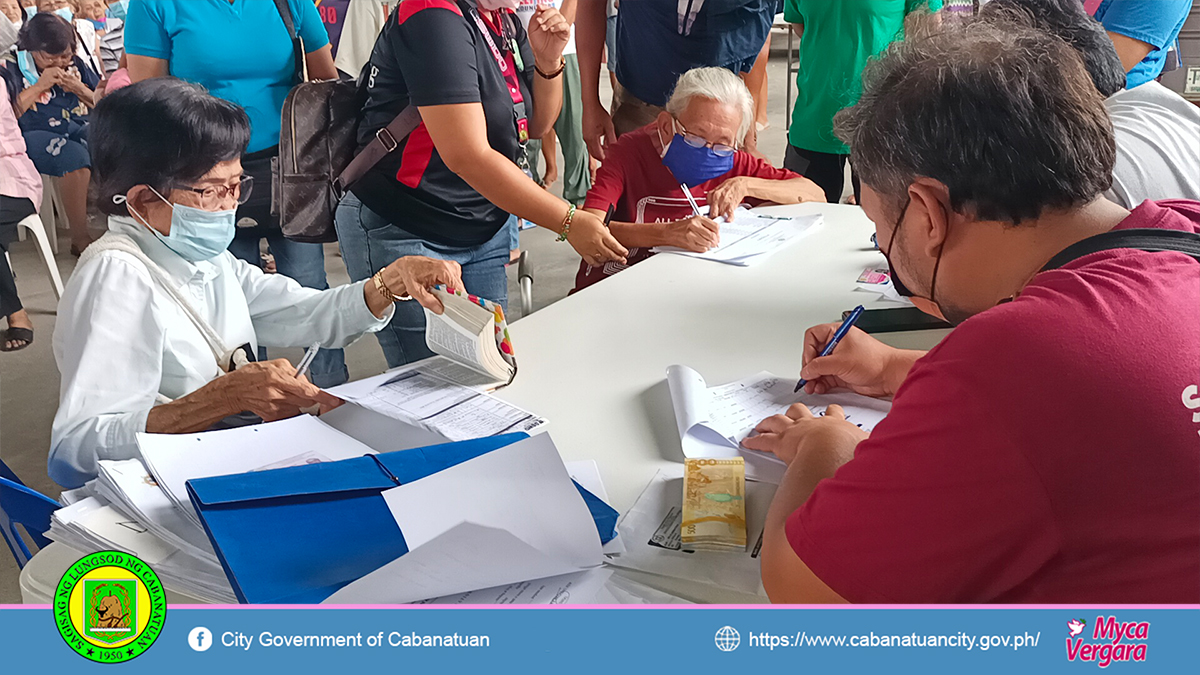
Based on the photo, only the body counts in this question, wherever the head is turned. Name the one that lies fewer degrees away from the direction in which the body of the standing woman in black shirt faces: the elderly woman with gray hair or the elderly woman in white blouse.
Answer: the elderly woman with gray hair

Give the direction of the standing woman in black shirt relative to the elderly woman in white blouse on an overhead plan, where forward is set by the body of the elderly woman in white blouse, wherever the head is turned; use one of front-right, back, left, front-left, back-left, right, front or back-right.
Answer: left

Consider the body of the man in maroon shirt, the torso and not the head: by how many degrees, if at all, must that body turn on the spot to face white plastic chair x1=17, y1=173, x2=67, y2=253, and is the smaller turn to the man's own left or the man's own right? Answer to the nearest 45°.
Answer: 0° — they already face it

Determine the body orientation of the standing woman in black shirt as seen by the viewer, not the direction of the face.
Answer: to the viewer's right

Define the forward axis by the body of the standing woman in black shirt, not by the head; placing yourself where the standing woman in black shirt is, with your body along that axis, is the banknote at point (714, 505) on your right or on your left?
on your right

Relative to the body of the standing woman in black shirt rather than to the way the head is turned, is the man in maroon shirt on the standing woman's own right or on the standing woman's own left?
on the standing woman's own right

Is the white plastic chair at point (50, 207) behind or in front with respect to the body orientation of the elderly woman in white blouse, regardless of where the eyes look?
behind

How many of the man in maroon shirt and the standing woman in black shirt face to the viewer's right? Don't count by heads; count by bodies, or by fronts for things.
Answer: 1

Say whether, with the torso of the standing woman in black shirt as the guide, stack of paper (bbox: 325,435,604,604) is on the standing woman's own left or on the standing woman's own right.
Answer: on the standing woman's own right

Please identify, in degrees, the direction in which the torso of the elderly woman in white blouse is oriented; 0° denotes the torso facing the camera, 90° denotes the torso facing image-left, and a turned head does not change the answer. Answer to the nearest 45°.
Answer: approximately 315°
